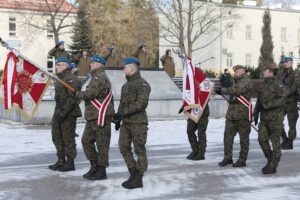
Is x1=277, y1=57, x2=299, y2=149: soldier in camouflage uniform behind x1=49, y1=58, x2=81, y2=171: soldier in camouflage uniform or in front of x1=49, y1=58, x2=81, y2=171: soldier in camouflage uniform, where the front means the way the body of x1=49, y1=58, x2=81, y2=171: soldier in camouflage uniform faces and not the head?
behind

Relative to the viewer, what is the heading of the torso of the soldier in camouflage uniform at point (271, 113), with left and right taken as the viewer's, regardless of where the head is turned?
facing the viewer and to the left of the viewer

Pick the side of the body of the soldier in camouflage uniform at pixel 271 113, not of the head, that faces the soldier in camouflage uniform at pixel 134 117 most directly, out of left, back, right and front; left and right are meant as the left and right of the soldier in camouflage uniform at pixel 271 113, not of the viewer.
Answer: front

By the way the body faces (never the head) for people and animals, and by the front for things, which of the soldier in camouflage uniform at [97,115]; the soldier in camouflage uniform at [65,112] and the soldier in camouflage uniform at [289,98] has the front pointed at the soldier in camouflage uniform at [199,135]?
the soldier in camouflage uniform at [289,98]

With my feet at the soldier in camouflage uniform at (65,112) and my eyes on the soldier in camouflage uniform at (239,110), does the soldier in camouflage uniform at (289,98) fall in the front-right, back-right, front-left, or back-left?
front-left

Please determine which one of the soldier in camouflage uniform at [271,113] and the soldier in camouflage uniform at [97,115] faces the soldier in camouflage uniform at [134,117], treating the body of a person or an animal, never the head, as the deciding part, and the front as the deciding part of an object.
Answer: the soldier in camouflage uniform at [271,113]
